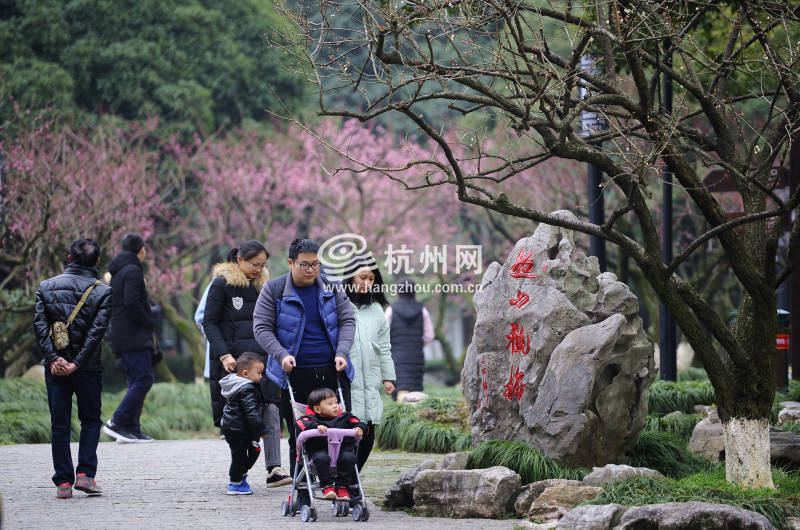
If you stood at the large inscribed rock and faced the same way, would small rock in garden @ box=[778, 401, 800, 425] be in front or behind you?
behind

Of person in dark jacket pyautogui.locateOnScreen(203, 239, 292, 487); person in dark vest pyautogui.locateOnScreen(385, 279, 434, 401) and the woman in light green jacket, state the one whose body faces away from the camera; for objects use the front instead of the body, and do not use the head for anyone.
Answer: person in dark vest pyautogui.locateOnScreen(385, 279, 434, 401)

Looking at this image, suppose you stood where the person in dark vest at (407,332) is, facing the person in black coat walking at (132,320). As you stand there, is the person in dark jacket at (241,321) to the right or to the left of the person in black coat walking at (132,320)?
left

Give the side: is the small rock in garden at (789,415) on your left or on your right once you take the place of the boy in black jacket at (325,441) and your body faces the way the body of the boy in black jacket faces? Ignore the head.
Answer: on your left

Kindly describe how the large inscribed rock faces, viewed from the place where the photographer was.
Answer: facing the viewer and to the left of the viewer

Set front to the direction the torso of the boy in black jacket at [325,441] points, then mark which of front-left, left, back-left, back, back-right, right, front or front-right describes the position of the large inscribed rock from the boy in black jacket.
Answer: back-left

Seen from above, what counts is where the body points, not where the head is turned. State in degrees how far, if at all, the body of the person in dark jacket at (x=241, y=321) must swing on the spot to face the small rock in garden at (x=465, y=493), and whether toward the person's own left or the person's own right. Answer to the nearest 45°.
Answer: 0° — they already face it

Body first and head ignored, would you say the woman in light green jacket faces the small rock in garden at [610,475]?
no

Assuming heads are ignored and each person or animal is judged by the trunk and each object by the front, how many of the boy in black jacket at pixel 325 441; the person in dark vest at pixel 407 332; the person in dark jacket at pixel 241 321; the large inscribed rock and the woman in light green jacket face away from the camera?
1

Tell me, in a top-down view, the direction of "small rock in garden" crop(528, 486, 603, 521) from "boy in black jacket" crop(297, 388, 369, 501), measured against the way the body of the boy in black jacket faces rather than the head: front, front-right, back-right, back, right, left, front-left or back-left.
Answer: left

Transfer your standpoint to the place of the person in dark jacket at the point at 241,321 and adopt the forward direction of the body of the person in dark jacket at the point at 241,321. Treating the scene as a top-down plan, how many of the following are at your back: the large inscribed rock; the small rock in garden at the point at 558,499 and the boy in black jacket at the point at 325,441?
0

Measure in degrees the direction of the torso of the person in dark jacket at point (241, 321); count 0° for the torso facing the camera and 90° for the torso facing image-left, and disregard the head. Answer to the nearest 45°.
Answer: approximately 315°

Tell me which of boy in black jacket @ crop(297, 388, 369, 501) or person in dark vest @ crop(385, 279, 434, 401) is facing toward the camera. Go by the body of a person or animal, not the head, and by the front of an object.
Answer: the boy in black jacket

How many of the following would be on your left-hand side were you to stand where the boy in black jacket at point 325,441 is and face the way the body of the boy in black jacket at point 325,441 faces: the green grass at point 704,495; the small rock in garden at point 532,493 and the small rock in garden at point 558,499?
3

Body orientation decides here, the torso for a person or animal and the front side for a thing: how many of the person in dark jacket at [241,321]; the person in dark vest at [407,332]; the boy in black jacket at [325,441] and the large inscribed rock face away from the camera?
1

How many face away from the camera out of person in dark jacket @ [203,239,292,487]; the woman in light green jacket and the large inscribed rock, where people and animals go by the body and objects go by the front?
0

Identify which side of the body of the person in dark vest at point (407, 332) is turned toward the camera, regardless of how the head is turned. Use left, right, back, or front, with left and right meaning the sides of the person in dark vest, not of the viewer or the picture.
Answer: back

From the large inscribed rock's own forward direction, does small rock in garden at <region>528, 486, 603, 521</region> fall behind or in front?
in front

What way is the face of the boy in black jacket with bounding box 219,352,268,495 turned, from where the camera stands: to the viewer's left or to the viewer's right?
to the viewer's right

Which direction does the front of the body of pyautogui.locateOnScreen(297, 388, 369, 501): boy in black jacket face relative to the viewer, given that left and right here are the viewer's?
facing the viewer

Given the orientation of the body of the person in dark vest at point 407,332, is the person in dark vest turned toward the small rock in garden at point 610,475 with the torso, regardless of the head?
no
